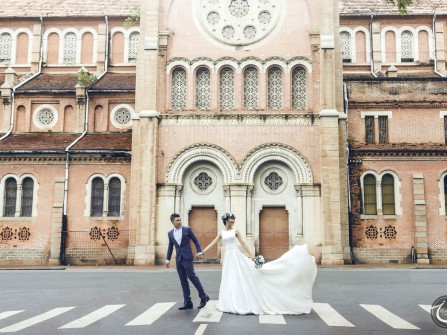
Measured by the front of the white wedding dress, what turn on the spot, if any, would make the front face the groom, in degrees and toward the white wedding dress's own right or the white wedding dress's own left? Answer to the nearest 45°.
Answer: approximately 90° to the white wedding dress's own right

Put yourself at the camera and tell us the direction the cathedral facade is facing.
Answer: facing the viewer

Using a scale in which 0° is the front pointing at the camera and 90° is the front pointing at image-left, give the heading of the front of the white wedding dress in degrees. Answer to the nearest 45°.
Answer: approximately 0°

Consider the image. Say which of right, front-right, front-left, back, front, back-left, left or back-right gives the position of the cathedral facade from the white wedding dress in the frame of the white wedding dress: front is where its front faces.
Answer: back

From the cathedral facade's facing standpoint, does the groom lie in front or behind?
in front

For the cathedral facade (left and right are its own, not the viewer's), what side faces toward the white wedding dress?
front
